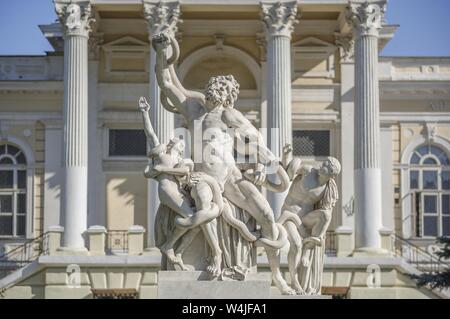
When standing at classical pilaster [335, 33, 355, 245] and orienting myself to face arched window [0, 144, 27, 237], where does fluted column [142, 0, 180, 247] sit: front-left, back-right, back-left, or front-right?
front-left

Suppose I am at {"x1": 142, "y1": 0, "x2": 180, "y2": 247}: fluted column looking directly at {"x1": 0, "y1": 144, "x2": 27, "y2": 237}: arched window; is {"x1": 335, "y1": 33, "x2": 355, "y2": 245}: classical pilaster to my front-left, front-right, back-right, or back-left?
back-right

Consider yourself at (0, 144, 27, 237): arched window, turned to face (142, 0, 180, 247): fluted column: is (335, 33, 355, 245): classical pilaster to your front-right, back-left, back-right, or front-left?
front-left

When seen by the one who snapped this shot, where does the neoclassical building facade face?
facing the viewer
